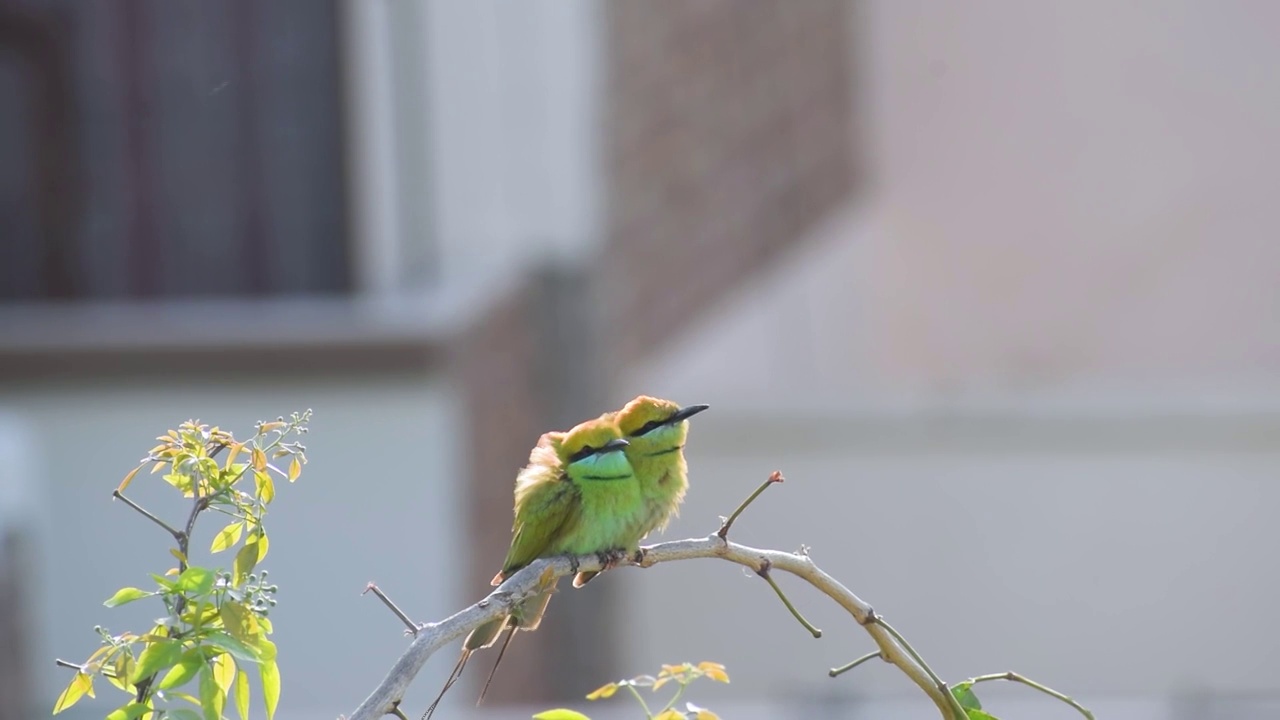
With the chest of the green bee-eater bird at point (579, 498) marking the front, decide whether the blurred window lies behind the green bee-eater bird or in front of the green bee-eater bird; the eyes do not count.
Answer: behind

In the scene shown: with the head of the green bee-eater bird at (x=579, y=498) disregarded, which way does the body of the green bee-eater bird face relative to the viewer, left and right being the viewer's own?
facing the viewer and to the right of the viewer
